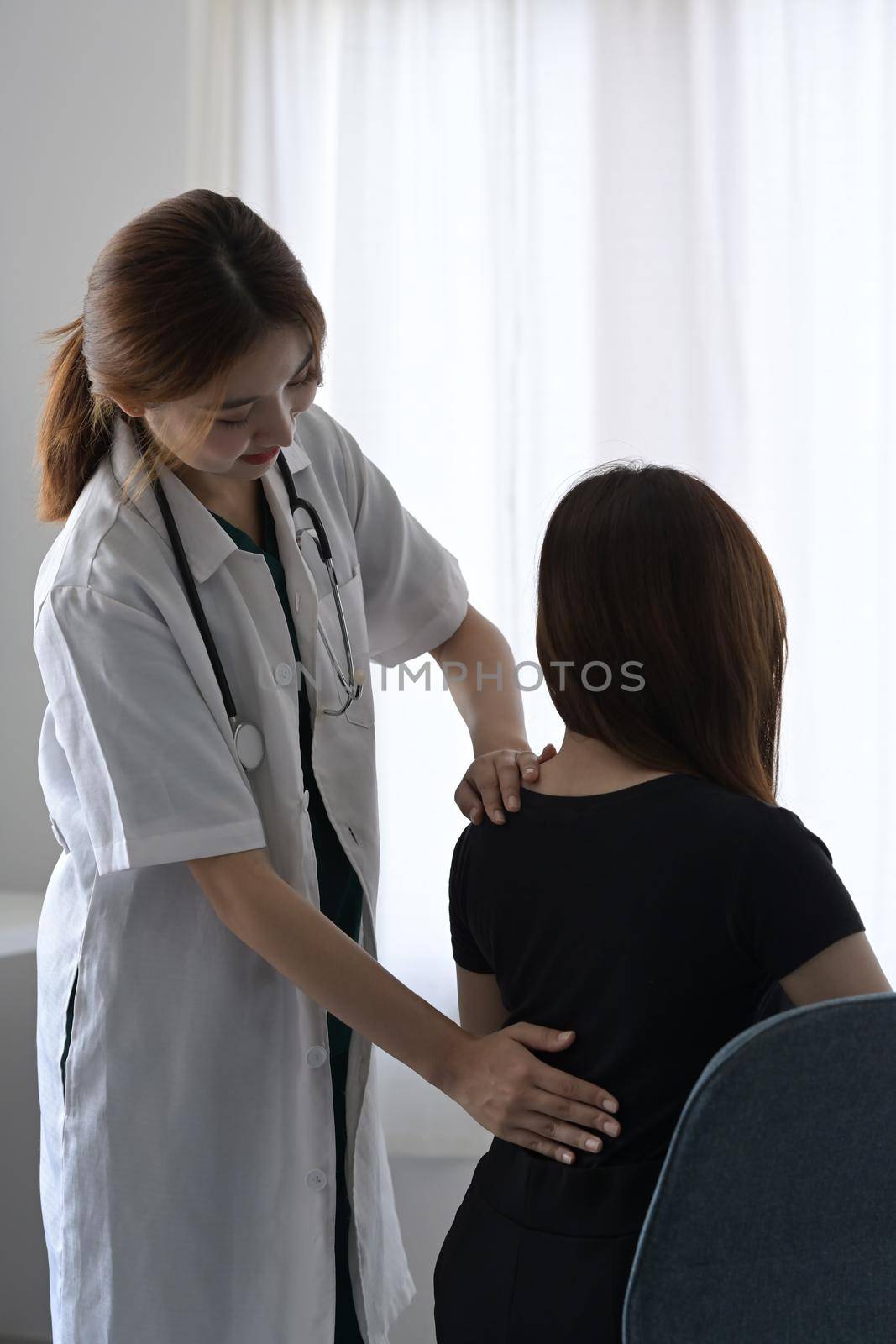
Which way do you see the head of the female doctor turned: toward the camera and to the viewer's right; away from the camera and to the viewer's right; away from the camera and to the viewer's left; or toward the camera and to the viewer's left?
toward the camera and to the viewer's right

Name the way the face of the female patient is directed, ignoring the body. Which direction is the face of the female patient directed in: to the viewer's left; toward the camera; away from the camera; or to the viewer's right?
away from the camera

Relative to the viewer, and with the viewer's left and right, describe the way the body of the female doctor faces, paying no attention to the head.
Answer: facing the viewer and to the right of the viewer
